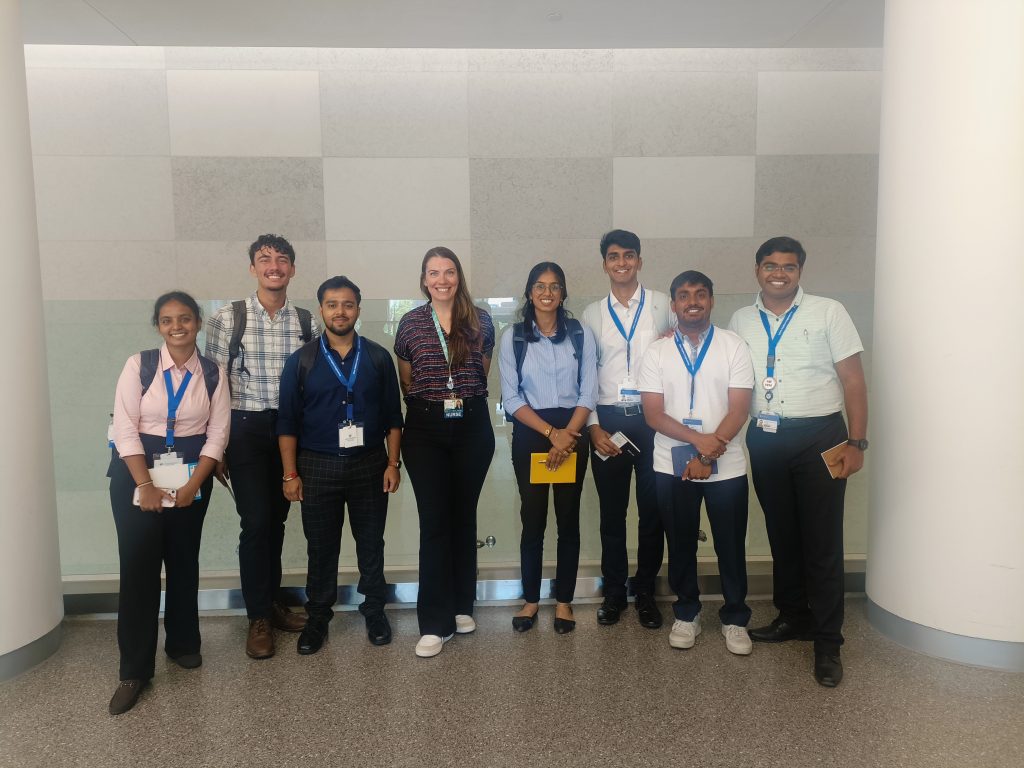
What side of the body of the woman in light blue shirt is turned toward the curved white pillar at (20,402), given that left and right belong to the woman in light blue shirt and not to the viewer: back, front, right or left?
right

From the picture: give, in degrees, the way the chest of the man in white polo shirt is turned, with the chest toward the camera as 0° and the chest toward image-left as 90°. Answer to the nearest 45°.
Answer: approximately 0°

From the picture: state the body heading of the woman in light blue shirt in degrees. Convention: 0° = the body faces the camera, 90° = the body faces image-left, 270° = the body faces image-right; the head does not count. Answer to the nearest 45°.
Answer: approximately 0°

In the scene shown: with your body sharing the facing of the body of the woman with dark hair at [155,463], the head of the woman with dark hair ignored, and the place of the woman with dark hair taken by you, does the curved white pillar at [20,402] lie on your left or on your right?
on your right

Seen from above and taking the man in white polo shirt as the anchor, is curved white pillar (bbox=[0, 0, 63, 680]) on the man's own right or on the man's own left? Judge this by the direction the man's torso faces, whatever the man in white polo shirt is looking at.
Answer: on the man's own right

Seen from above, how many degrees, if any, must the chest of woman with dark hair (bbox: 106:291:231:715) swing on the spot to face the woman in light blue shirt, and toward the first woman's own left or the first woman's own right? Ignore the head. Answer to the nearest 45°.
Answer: approximately 90° to the first woman's own left

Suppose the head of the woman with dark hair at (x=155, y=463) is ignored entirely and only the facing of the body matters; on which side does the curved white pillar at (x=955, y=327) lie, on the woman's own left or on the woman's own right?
on the woman's own left

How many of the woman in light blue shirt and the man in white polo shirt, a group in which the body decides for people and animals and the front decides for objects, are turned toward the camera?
2

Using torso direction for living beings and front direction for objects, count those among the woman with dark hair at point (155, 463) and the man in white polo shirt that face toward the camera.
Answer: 2
